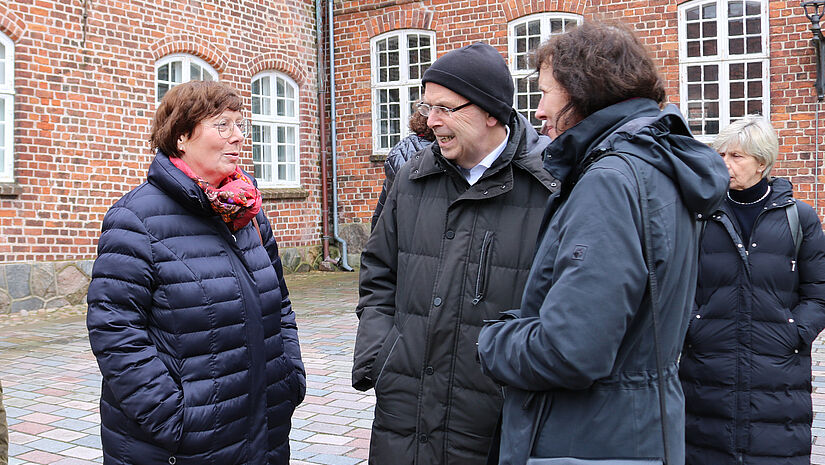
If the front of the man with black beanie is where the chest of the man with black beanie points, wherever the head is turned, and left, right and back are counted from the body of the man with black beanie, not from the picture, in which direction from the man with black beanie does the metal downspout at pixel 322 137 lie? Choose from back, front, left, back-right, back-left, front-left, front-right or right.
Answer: back-right

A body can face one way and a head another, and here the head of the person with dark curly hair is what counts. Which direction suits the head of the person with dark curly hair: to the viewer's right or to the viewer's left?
to the viewer's left

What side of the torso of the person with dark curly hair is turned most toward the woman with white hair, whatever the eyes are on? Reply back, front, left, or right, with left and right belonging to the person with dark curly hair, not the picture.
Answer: right

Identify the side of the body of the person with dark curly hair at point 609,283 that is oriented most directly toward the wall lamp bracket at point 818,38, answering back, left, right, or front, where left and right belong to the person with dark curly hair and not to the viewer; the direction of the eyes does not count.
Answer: right

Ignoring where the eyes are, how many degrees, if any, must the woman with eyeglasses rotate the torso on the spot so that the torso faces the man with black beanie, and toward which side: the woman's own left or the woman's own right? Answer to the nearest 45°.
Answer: approximately 45° to the woman's own left

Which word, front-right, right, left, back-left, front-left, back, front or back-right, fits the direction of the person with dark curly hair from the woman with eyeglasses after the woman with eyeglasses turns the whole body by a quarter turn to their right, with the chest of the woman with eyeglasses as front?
left

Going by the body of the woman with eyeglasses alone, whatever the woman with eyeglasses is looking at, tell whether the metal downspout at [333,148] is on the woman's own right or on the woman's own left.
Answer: on the woman's own left

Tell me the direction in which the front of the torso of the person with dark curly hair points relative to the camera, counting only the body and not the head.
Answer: to the viewer's left

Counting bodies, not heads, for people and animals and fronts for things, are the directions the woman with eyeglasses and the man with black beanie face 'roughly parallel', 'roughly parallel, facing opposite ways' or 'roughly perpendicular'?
roughly perpendicular

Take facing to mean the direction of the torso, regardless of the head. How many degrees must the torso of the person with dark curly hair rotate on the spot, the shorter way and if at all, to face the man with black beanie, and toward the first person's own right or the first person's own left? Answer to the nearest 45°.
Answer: approximately 45° to the first person's own right

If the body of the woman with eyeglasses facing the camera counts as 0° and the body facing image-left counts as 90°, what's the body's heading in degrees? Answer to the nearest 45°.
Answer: approximately 315°

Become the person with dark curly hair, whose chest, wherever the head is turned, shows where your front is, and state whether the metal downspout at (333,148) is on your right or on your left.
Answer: on your right

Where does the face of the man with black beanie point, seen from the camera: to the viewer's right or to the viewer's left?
to the viewer's left

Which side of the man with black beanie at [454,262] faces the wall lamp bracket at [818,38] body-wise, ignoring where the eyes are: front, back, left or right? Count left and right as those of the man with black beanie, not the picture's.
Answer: back
